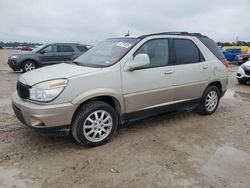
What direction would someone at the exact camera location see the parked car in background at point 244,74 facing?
facing the viewer and to the left of the viewer

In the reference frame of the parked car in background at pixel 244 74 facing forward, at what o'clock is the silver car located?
The silver car is roughly at 11 o'clock from the parked car in background.

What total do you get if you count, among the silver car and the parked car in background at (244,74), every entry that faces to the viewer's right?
0

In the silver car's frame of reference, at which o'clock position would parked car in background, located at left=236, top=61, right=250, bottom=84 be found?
The parked car in background is roughly at 6 o'clock from the silver car.

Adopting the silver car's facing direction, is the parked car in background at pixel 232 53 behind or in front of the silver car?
behind

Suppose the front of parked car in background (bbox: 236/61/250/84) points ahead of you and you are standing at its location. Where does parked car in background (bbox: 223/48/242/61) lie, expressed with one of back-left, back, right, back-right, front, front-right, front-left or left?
back-right

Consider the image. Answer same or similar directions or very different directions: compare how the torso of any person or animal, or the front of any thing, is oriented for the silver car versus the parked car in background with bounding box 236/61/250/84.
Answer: same or similar directions

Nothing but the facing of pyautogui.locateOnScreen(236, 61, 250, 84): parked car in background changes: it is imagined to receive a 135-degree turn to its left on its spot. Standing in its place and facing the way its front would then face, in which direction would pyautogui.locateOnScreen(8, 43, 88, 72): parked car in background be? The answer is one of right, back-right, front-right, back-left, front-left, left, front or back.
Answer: back

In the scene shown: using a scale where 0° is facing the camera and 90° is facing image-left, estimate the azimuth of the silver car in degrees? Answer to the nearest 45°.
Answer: approximately 45°
